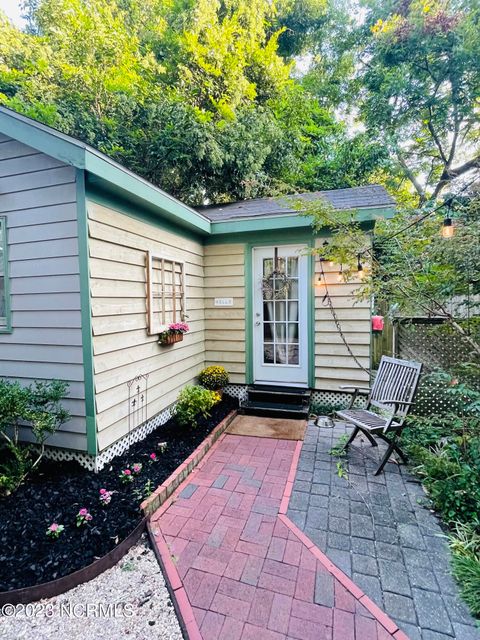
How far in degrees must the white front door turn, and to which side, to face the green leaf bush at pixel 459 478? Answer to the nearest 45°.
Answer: approximately 45° to its left

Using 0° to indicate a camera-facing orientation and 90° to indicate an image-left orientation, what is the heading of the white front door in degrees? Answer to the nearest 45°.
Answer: approximately 0°

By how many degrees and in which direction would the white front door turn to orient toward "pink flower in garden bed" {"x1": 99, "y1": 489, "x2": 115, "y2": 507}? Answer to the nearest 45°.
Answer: approximately 45° to its right

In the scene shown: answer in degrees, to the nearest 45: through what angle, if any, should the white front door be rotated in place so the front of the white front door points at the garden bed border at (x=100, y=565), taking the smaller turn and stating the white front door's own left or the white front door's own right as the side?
0° — it already faces it

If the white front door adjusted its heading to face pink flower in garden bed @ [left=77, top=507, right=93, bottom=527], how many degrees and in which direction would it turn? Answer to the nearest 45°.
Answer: approximately 45° to its right

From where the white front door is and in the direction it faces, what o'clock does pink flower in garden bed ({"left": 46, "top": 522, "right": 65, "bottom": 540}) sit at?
The pink flower in garden bed is roughly at 1 o'clock from the white front door.

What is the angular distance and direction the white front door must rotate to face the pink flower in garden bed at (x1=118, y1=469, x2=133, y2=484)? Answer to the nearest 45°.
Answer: approximately 45° to its right

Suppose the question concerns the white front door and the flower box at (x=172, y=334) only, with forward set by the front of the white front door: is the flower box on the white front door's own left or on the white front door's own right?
on the white front door's own right
